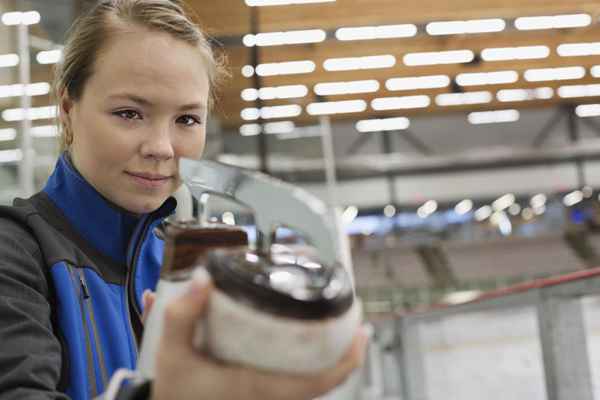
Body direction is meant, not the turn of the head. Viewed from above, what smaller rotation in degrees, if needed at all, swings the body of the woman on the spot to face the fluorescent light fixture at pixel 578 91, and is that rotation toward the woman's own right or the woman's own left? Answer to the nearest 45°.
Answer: approximately 90° to the woman's own left

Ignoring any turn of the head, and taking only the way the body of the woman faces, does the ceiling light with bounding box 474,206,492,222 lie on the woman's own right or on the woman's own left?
on the woman's own left

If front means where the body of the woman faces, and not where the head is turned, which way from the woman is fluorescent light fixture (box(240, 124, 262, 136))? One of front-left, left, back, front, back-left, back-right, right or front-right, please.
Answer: back-left

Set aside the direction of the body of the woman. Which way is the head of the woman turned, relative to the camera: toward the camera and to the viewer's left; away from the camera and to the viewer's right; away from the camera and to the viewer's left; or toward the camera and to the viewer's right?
toward the camera and to the viewer's right

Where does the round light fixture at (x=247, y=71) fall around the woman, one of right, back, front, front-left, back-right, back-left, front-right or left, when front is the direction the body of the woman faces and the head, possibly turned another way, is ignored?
back-left

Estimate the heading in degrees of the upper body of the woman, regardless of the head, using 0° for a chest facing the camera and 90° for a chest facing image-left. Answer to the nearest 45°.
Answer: approximately 315°

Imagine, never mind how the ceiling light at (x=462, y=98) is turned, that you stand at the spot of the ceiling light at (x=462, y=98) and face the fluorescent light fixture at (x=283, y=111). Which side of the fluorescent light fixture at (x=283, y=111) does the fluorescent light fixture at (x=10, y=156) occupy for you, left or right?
right

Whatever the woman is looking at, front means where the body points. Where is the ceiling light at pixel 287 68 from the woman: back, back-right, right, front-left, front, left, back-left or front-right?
back-left

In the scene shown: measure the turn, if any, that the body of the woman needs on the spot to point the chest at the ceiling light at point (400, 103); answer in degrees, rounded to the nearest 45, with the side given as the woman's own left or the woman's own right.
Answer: approximately 135° to the woman's own left

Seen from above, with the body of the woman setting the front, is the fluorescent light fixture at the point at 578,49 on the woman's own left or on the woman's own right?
on the woman's own left

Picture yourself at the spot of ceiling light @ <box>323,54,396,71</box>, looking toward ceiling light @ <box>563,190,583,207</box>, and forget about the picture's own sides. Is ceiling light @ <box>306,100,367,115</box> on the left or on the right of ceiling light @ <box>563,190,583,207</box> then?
left

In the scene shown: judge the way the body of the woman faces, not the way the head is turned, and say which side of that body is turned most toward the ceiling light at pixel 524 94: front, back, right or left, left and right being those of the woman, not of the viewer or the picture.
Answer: left

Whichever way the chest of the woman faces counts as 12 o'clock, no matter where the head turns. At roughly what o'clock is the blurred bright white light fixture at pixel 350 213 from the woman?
The blurred bright white light fixture is roughly at 8 o'clock from the woman.

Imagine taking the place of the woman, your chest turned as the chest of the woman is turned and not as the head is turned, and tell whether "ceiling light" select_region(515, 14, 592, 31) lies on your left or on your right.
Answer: on your left
